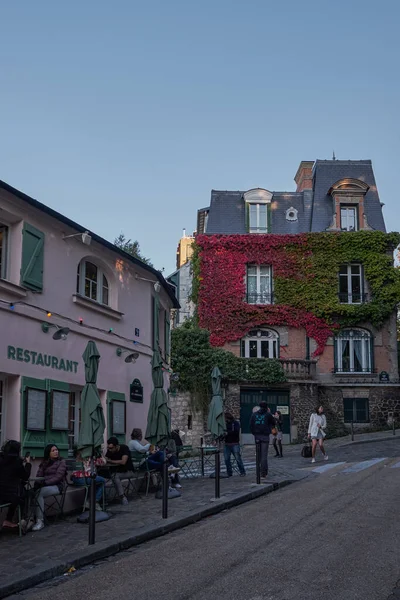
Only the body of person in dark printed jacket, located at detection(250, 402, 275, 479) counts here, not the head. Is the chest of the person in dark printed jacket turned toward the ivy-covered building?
yes

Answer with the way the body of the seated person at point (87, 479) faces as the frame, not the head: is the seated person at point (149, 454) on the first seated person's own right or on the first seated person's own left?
on the first seated person's own left

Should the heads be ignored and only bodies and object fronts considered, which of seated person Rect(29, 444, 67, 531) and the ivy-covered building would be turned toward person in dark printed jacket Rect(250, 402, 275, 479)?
the ivy-covered building

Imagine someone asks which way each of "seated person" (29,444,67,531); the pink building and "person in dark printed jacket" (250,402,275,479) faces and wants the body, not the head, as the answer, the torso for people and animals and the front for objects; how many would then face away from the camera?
1

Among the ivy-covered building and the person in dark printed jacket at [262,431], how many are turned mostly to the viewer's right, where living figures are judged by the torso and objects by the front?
0

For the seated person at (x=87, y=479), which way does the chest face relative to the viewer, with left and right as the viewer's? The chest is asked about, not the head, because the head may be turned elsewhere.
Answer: facing to the right of the viewer

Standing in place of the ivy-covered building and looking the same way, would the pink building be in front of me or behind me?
in front

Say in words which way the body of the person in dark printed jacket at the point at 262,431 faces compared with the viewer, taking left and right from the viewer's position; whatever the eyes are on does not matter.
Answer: facing away from the viewer

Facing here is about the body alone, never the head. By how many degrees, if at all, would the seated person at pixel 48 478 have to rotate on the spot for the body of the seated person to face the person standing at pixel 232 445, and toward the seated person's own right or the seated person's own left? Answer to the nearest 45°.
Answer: approximately 180°

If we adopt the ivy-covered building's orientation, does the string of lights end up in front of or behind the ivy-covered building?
in front

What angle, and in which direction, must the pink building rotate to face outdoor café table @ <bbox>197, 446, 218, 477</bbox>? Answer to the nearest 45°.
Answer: approximately 90° to its left

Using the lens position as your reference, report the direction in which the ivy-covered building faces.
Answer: facing the viewer

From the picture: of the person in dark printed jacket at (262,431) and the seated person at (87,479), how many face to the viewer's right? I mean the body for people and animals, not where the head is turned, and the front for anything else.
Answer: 1

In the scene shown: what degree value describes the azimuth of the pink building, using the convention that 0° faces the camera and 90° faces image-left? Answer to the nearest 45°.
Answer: approximately 315°

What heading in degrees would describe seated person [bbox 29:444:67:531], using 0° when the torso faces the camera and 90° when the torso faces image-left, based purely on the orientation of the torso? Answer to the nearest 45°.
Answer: approximately 45°

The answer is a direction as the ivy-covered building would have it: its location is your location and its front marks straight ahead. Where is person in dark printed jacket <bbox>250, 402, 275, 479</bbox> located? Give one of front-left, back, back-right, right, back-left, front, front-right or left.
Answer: front
